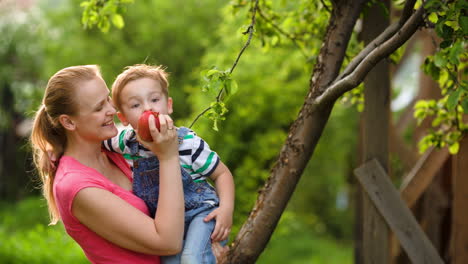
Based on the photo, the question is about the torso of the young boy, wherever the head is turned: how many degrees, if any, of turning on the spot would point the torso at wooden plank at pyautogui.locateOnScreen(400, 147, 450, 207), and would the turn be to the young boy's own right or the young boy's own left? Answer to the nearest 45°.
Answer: approximately 135° to the young boy's own left

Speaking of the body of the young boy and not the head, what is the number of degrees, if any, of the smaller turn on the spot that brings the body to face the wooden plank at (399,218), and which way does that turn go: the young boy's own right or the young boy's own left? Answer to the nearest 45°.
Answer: approximately 135° to the young boy's own left

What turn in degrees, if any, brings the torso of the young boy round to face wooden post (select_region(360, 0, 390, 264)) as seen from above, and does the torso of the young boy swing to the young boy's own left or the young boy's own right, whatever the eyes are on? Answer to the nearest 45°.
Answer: approximately 135° to the young boy's own left

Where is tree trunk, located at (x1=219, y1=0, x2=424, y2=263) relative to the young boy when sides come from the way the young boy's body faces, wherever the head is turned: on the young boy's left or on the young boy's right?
on the young boy's left

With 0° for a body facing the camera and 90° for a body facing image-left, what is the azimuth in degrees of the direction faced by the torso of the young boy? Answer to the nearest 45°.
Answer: approximately 0°

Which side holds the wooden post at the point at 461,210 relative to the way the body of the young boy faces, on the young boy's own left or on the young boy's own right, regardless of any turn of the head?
on the young boy's own left
